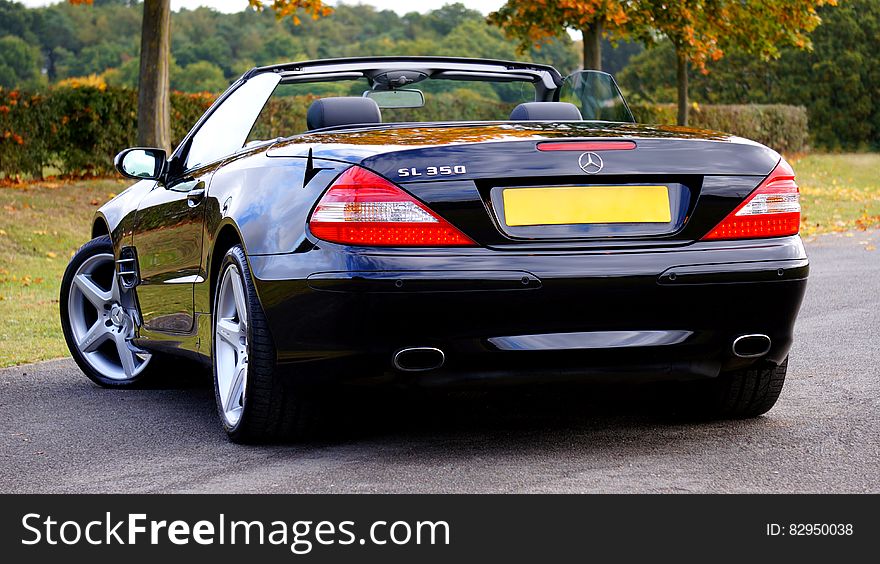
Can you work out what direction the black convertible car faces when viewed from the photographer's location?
facing away from the viewer and to the left of the viewer

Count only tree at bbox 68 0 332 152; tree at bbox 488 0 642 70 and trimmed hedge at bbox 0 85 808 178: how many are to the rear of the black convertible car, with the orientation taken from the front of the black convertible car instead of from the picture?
0

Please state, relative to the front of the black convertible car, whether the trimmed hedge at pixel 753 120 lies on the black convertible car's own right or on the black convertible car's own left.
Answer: on the black convertible car's own right

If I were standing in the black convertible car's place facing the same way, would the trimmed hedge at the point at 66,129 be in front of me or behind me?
in front

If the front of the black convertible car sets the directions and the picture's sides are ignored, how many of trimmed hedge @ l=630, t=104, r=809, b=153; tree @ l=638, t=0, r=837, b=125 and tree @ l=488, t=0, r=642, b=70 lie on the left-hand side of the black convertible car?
0

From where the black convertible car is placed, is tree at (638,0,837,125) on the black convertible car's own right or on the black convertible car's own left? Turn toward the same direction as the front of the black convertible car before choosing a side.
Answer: on the black convertible car's own right

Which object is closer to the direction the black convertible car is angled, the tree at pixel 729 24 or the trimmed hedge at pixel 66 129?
the trimmed hedge

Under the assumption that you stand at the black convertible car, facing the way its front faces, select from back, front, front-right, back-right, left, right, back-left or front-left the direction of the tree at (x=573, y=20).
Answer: front-right
